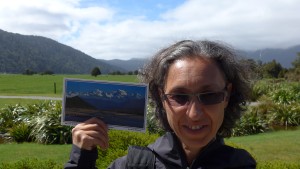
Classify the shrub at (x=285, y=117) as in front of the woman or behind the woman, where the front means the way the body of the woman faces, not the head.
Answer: behind

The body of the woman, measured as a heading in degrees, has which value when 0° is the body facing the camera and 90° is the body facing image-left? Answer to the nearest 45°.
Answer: approximately 0°

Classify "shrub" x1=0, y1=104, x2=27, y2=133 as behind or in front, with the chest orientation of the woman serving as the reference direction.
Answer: behind

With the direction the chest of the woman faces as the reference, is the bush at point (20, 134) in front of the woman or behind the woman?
behind

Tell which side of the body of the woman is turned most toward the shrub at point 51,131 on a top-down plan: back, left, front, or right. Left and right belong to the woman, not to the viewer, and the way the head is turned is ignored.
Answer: back

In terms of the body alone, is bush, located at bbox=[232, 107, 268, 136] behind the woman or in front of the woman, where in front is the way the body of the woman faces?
behind
